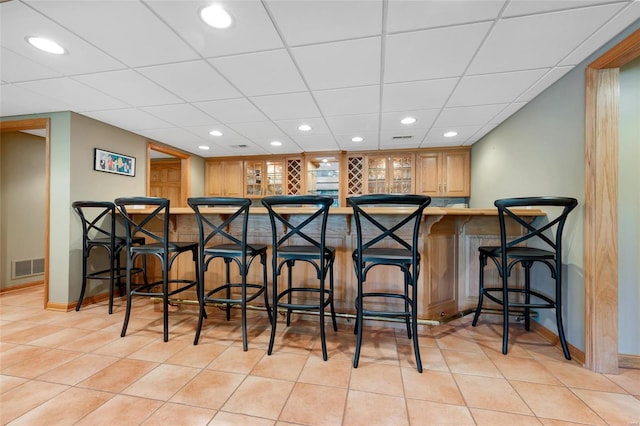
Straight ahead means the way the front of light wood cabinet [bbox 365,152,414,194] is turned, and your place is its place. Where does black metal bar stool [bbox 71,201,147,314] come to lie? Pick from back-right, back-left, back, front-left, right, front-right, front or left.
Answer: front-right

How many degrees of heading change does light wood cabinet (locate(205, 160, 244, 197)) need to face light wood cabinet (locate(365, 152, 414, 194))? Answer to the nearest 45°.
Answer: approximately 45° to its left

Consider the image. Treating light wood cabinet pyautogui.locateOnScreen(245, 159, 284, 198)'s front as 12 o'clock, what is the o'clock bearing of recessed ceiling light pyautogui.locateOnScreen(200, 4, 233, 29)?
The recessed ceiling light is roughly at 12 o'clock from the light wood cabinet.

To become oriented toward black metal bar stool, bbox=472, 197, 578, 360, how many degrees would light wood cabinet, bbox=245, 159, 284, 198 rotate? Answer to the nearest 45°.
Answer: approximately 45° to its left

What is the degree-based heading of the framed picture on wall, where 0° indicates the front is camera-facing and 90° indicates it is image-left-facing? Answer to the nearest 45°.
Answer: approximately 315°

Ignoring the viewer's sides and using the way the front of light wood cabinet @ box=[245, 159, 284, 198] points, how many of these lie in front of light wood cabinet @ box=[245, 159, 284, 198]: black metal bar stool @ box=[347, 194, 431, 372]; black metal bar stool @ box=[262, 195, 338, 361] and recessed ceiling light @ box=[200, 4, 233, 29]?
3

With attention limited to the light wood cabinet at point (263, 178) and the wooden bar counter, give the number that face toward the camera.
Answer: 2

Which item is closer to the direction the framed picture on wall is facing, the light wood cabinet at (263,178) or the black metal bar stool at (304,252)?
the black metal bar stool

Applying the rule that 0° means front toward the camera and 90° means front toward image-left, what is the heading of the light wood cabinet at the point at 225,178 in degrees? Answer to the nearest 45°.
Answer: approximately 0°

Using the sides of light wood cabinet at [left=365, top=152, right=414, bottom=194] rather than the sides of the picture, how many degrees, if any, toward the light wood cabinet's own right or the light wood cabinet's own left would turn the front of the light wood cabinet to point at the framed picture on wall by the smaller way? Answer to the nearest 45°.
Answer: approximately 45° to the light wood cabinet's own right
